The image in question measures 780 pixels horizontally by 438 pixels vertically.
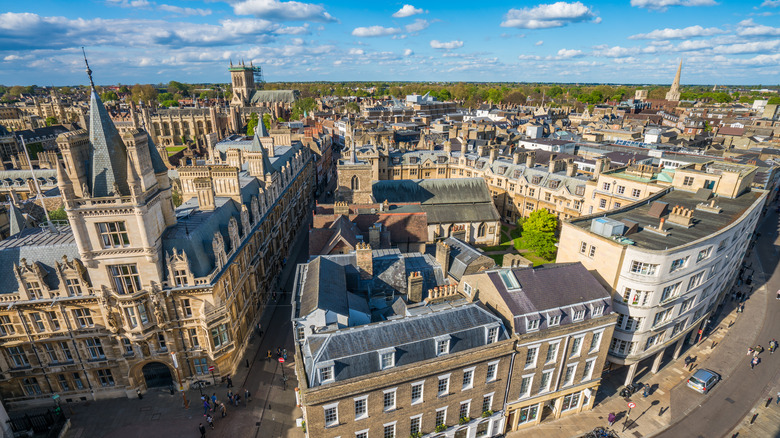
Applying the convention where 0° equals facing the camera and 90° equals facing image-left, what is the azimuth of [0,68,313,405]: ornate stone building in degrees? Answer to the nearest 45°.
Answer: approximately 0°

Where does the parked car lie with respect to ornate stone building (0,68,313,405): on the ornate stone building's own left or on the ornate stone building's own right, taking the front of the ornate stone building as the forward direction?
on the ornate stone building's own left

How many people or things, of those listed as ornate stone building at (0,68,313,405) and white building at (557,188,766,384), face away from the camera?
0

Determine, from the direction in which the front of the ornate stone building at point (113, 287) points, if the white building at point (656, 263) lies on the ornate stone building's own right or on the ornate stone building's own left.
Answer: on the ornate stone building's own left

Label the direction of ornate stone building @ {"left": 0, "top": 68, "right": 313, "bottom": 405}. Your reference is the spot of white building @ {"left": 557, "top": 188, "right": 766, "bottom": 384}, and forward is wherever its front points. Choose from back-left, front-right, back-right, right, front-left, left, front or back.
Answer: right
